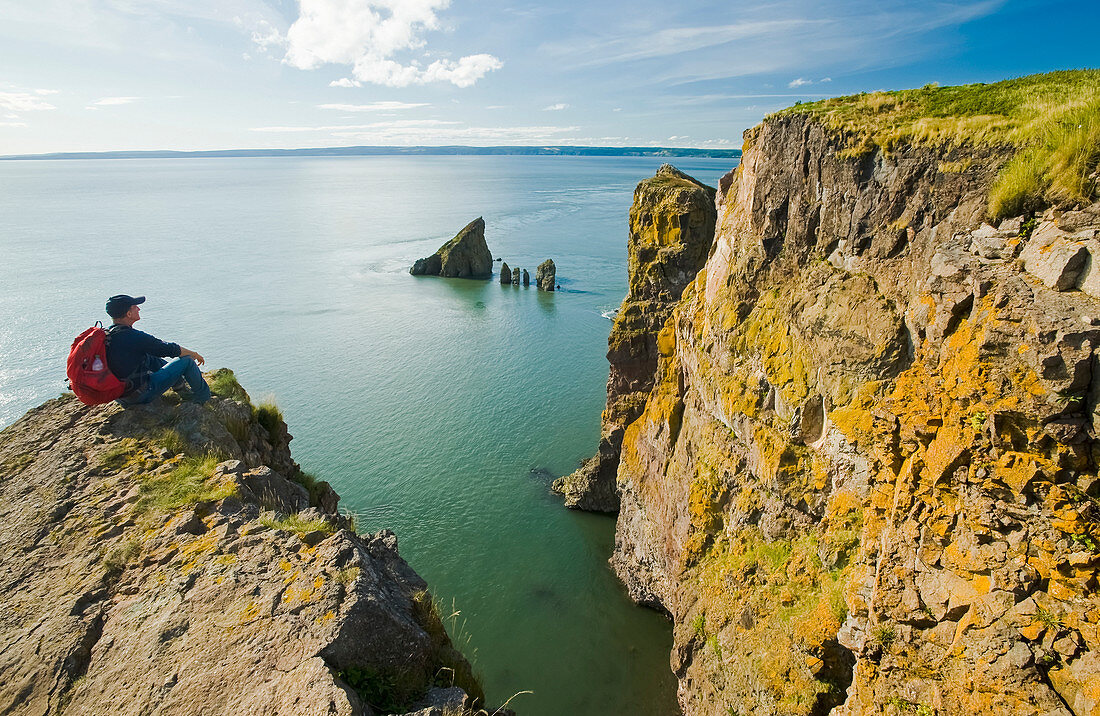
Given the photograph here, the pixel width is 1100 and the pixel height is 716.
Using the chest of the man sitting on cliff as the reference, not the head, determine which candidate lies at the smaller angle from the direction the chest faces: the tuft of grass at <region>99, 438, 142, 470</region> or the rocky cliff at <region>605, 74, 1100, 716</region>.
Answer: the rocky cliff

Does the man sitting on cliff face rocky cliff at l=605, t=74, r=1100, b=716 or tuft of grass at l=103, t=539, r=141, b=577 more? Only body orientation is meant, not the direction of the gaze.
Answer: the rocky cliff

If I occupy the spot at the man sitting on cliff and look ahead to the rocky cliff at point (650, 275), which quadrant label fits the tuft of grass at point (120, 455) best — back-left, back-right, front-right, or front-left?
back-right

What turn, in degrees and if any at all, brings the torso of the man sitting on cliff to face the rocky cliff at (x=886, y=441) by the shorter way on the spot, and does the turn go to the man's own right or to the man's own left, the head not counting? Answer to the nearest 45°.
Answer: approximately 45° to the man's own right

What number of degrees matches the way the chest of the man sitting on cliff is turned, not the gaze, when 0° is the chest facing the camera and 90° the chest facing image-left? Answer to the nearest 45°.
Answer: approximately 270°

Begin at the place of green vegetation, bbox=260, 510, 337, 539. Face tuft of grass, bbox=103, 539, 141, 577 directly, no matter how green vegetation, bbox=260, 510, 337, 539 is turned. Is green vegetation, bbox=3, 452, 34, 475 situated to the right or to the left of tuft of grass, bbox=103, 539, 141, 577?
right

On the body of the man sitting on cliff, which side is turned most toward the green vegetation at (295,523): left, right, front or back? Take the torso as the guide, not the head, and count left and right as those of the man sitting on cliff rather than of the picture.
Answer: right

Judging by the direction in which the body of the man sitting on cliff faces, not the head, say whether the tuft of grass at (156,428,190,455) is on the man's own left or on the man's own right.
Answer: on the man's own right
